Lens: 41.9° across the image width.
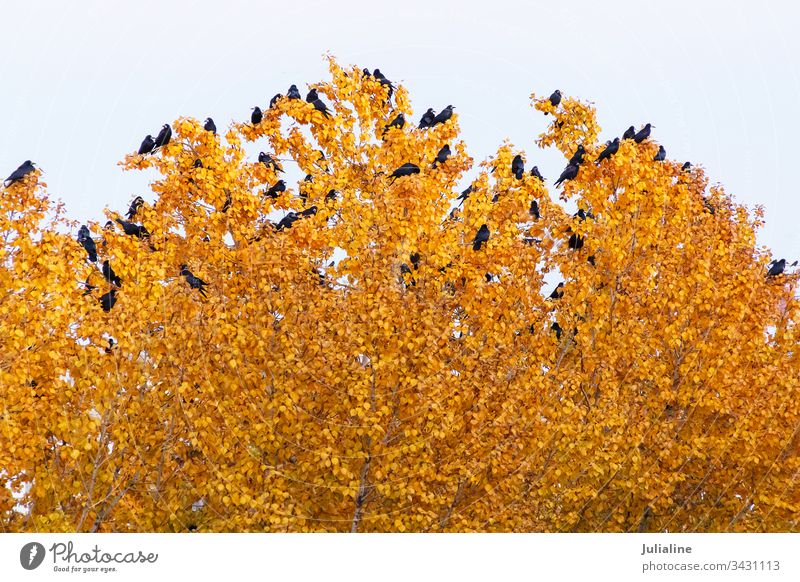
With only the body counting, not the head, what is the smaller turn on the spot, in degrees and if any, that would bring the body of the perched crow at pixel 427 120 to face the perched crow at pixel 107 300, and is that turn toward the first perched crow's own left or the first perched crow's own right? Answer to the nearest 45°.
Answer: approximately 135° to the first perched crow's own right

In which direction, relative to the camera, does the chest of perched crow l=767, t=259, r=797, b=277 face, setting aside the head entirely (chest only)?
to the viewer's right

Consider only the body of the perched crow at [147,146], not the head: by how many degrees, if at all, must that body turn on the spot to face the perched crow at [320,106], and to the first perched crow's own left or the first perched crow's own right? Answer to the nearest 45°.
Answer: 0° — it already faces it

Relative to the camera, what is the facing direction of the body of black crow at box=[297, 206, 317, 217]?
to the viewer's right

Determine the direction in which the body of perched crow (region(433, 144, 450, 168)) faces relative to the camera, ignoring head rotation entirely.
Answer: to the viewer's right

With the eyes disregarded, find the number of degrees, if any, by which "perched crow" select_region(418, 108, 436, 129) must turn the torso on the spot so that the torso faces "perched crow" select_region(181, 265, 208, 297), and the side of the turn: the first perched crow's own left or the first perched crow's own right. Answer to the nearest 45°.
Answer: approximately 135° to the first perched crow's own right

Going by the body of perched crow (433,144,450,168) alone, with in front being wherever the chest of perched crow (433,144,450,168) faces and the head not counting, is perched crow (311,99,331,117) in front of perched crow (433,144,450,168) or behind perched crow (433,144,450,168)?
behind
